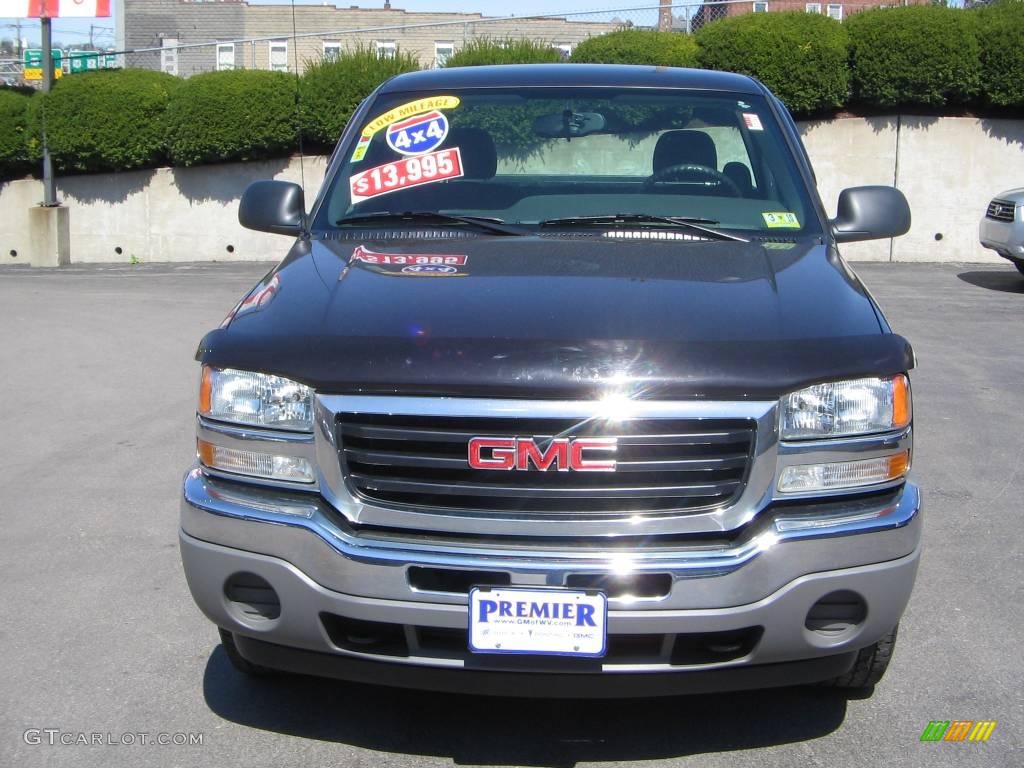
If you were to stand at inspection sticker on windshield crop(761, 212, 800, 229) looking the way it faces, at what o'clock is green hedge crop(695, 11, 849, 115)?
The green hedge is roughly at 6 o'clock from the inspection sticker on windshield.

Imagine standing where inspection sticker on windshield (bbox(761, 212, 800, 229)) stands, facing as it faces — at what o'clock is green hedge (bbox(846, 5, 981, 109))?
The green hedge is roughly at 6 o'clock from the inspection sticker on windshield.

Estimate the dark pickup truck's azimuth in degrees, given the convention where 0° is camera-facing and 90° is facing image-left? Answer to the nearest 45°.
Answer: approximately 0°

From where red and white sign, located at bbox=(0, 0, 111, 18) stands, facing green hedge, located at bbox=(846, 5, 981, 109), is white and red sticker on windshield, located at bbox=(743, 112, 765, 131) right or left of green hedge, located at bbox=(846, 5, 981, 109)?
right

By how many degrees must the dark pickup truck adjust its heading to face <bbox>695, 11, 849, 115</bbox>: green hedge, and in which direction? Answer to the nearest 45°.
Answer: approximately 180°

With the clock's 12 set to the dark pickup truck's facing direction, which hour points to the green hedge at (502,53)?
The green hedge is roughly at 6 o'clock from the dark pickup truck.

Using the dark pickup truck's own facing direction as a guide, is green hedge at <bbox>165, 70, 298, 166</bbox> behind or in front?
behind

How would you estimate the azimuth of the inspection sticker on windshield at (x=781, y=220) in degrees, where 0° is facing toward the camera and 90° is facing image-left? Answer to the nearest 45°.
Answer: approximately 0°

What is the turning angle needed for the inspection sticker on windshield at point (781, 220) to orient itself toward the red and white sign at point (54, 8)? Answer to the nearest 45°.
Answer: approximately 135° to its right
